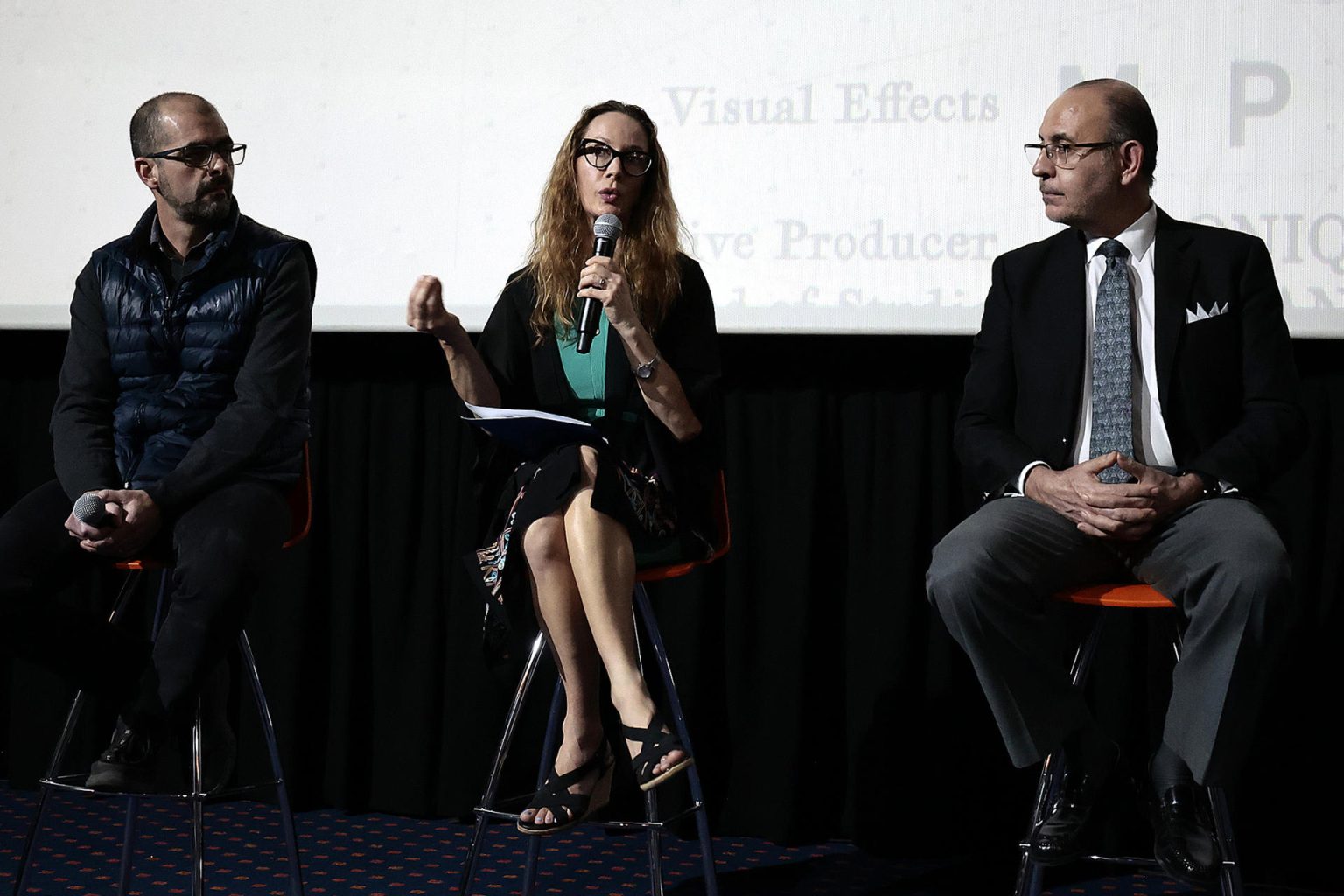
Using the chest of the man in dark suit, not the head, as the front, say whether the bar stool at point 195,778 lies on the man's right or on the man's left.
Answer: on the man's right

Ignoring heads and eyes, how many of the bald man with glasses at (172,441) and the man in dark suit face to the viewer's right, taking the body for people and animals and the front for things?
0

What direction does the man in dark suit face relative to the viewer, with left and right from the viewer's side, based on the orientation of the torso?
facing the viewer

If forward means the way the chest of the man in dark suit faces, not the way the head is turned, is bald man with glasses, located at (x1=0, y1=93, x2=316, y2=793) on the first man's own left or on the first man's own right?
on the first man's own right

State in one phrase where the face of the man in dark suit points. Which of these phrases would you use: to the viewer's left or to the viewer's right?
to the viewer's left

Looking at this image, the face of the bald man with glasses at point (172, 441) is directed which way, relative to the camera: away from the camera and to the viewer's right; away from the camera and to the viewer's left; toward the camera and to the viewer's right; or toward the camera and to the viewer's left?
toward the camera and to the viewer's right

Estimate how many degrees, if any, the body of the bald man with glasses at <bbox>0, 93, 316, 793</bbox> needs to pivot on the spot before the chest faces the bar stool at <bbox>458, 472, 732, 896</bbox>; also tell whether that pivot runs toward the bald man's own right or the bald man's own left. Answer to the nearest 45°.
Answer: approximately 90° to the bald man's own left

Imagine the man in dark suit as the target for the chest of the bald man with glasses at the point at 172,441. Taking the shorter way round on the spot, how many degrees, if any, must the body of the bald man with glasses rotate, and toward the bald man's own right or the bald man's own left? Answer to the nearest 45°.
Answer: approximately 90° to the bald man's own left

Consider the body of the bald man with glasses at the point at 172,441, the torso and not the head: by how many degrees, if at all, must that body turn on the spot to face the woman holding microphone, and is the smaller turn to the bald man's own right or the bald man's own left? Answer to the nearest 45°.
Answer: approximately 90° to the bald man's own left
